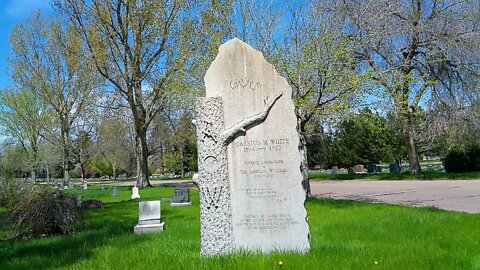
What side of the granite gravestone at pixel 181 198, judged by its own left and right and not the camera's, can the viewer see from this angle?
front

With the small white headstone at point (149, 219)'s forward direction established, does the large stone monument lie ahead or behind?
ahead

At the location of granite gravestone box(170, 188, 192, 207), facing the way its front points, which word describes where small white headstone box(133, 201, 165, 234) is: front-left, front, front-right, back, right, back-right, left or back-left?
front

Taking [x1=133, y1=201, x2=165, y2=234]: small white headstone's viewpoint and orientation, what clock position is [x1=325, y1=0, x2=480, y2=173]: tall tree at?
The tall tree is roughly at 8 o'clock from the small white headstone.

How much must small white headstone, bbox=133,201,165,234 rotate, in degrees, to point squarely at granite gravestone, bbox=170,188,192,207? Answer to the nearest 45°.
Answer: approximately 180°

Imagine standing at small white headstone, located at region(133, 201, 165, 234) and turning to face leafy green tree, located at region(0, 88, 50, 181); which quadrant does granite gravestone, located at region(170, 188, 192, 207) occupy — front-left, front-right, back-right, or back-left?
front-right

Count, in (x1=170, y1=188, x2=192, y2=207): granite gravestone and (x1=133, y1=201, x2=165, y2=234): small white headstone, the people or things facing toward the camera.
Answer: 2

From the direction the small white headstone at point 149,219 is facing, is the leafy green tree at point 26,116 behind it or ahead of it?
behind

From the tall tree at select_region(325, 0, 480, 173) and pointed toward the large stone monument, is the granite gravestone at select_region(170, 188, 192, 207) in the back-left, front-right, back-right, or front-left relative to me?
front-right

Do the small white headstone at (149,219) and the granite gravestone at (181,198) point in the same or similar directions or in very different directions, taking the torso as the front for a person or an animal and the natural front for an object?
same or similar directions

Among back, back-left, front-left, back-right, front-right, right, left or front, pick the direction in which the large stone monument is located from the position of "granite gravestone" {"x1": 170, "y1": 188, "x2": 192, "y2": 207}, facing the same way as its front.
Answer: front

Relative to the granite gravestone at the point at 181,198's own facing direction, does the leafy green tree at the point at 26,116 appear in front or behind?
behind

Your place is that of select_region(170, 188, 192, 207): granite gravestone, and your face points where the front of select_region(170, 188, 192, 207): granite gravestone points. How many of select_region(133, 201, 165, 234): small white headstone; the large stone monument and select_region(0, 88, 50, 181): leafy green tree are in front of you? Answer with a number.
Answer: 2
